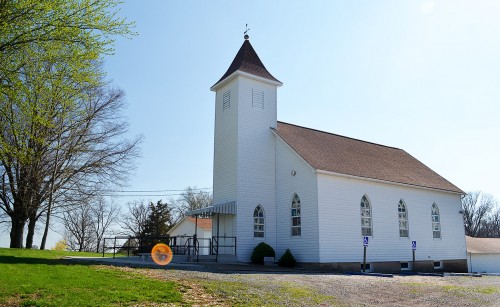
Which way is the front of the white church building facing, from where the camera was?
facing the viewer and to the left of the viewer

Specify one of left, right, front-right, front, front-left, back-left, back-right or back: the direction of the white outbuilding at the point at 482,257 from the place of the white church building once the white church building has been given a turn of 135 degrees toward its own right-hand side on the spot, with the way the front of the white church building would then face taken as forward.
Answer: front-right
